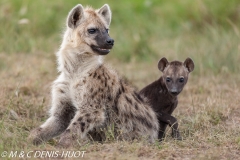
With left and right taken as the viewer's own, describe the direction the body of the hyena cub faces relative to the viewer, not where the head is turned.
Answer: facing the viewer and to the right of the viewer

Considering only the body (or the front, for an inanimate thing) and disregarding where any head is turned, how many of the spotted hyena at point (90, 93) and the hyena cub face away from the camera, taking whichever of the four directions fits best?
0

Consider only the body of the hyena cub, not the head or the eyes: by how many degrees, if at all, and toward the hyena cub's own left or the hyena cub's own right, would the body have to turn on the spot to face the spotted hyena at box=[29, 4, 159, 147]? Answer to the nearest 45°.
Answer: approximately 90° to the hyena cub's own right

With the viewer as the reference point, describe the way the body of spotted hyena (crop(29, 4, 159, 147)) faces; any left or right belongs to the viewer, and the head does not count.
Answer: facing the viewer and to the left of the viewer

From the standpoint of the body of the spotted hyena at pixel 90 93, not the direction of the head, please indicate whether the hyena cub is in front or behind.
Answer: behind
